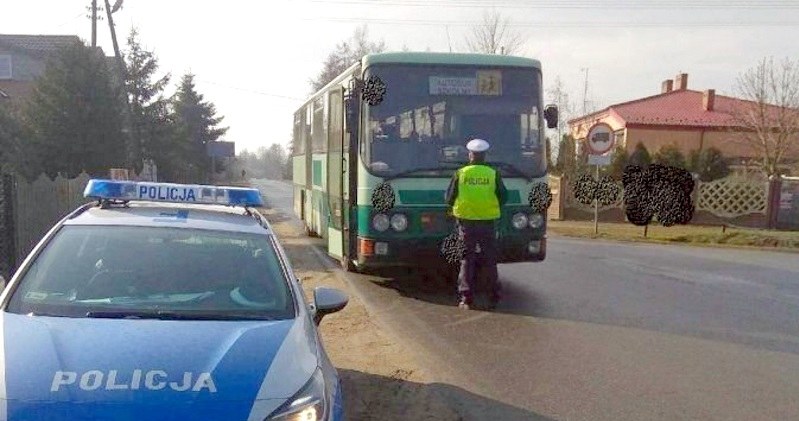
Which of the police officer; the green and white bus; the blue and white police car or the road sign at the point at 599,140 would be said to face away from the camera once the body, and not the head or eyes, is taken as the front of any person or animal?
the police officer

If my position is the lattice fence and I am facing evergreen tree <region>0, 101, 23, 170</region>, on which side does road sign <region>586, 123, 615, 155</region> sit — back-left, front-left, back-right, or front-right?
front-left

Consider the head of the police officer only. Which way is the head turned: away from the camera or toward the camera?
away from the camera

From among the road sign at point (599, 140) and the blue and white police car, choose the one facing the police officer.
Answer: the road sign

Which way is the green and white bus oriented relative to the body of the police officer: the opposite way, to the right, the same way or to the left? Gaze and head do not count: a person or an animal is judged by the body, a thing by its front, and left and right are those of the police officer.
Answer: the opposite way

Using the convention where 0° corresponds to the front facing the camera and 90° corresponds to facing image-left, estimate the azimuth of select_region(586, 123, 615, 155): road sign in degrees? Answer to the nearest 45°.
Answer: approximately 0°

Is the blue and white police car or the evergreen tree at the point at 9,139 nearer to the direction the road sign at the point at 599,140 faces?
the blue and white police car

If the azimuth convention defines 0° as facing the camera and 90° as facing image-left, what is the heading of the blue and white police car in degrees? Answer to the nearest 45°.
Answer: approximately 0°

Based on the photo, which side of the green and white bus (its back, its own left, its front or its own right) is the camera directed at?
front

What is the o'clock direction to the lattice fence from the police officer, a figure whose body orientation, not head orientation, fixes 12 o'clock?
The lattice fence is roughly at 1 o'clock from the police officer.

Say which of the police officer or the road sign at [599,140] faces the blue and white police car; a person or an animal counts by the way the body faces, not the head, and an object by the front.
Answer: the road sign

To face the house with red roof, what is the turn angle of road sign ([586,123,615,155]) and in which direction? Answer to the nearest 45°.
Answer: approximately 180°

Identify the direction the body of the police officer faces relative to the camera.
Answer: away from the camera
